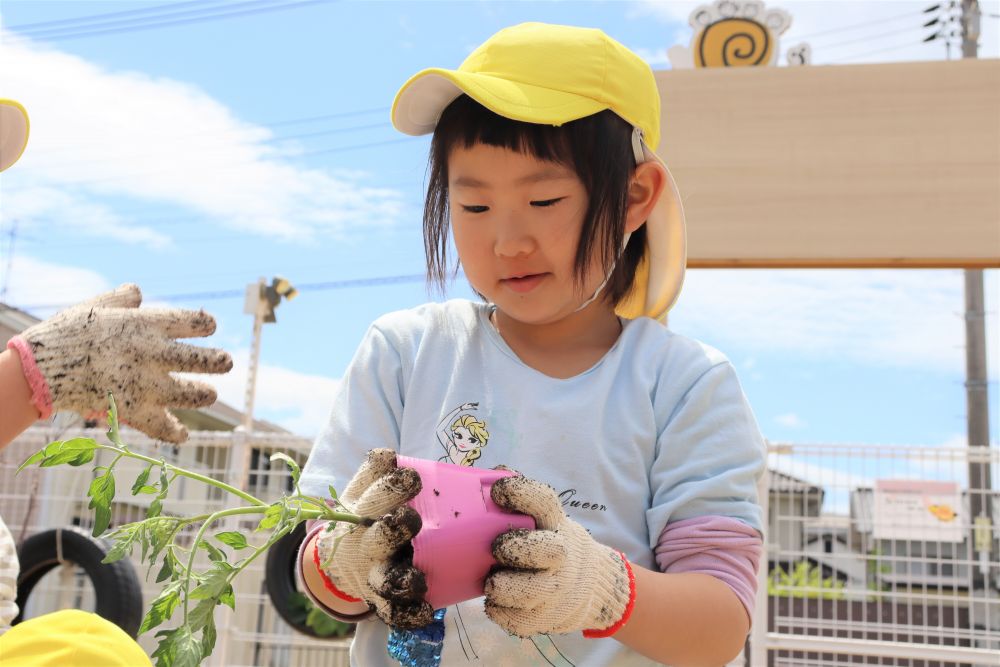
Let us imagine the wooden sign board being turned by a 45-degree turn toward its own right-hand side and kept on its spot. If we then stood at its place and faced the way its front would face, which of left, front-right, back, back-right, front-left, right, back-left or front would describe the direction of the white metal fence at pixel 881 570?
back-right
